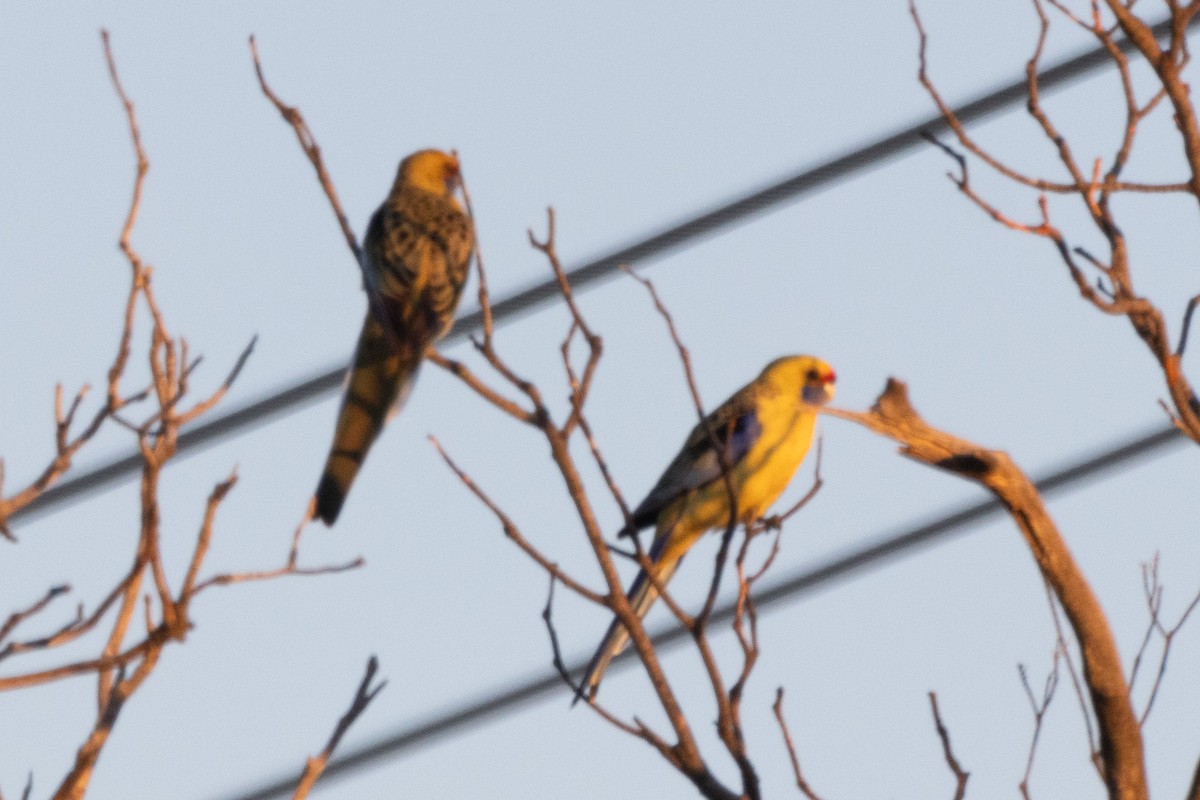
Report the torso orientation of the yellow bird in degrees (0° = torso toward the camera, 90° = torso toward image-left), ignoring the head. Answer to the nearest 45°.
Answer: approximately 270°

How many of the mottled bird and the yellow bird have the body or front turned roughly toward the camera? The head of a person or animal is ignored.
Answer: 0

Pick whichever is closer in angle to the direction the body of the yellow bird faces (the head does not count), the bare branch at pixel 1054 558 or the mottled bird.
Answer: the bare branch

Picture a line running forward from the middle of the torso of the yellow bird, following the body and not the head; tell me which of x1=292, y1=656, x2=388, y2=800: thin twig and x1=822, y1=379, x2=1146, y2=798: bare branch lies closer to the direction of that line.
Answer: the bare branch

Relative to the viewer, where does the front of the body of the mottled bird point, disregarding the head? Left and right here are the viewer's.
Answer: facing away from the viewer and to the right of the viewer

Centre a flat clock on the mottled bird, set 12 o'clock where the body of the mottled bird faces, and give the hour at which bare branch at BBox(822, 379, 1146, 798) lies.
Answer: The bare branch is roughly at 3 o'clock from the mottled bird.
